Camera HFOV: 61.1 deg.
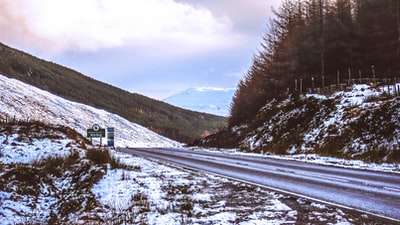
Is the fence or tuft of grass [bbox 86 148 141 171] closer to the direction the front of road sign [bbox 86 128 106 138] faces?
the tuft of grass

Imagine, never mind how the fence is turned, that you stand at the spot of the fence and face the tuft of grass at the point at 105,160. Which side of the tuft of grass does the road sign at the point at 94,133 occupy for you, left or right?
right

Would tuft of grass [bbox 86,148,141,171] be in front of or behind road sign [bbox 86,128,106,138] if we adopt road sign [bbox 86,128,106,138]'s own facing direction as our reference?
in front

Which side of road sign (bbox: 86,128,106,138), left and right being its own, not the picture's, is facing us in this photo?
front

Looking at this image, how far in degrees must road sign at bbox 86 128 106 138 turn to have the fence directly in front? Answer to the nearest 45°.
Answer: approximately 90° to its left
